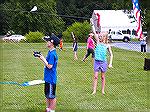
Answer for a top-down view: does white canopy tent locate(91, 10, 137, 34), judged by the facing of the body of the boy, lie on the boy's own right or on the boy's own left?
on the boy's own right

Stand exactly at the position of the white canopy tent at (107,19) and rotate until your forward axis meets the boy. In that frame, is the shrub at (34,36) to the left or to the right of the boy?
right

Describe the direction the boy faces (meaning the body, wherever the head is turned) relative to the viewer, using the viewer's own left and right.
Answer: facing to the left of the viewer

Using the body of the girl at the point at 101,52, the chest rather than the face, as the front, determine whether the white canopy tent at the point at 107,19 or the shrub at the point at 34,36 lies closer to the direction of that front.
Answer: the shrub

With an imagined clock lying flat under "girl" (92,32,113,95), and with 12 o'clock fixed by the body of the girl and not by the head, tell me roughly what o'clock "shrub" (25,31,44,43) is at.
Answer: The shrub is roughly at 5 o'clock from the girl.

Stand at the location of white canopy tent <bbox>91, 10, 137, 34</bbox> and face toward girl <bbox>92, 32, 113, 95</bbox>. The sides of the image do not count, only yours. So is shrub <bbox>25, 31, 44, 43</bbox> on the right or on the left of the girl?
right

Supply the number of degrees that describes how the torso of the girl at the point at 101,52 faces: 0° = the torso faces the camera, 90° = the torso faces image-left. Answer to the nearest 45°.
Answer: approximately 45°
